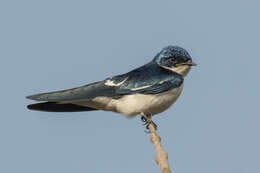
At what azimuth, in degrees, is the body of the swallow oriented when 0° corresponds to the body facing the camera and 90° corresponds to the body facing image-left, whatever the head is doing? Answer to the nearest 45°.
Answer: approximately 270°
